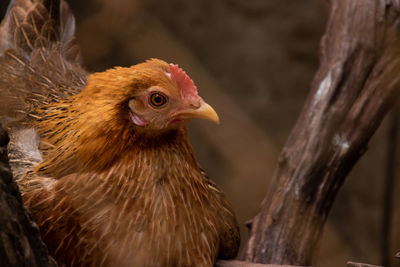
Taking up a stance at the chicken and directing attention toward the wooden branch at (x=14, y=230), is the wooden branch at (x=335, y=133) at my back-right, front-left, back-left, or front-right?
back-left

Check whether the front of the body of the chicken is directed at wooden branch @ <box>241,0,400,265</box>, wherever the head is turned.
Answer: no

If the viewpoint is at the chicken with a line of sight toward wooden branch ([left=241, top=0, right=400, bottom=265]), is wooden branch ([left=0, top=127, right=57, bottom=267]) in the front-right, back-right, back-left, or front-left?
back-right

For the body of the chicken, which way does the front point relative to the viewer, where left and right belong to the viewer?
facing the viewer and to the right of the viewer
